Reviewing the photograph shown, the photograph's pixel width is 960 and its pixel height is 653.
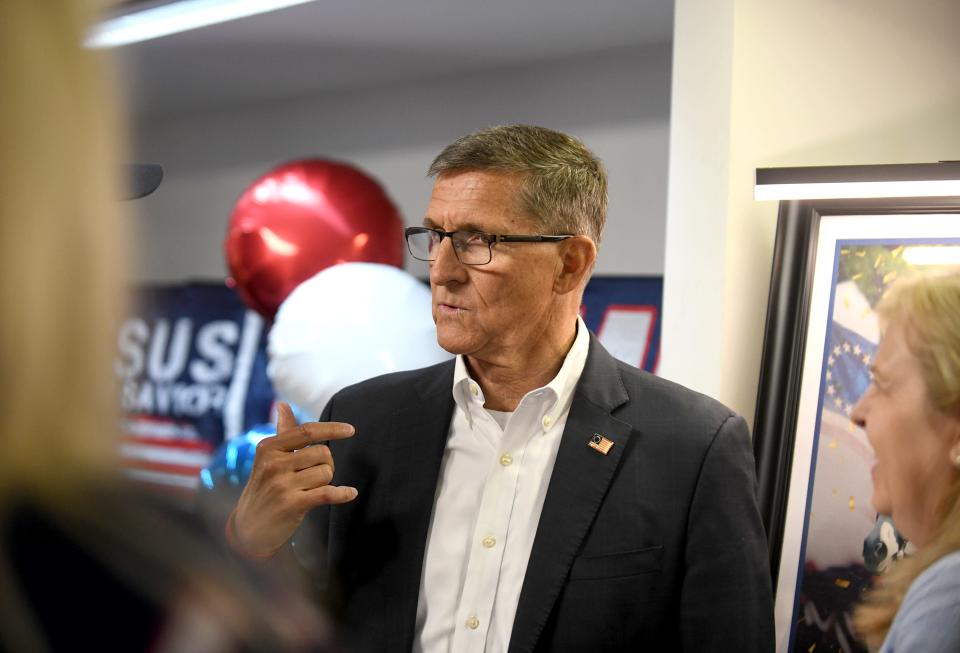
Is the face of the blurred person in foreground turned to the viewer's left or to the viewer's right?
to the viewer's right

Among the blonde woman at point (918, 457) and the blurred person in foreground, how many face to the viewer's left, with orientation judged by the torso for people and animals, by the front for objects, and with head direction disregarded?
1

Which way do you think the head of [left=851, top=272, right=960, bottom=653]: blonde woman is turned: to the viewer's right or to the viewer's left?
to the viewer's left

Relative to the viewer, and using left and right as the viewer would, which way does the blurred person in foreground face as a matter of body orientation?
facing away from the viewer

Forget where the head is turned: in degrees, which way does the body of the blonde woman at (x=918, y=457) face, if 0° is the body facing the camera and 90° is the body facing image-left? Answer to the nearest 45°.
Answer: approximately 90°
